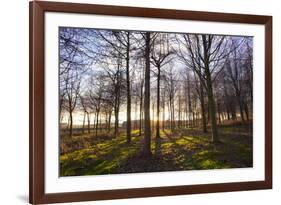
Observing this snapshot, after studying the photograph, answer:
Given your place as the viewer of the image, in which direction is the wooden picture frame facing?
facing the viewer and to the right of the viewer
